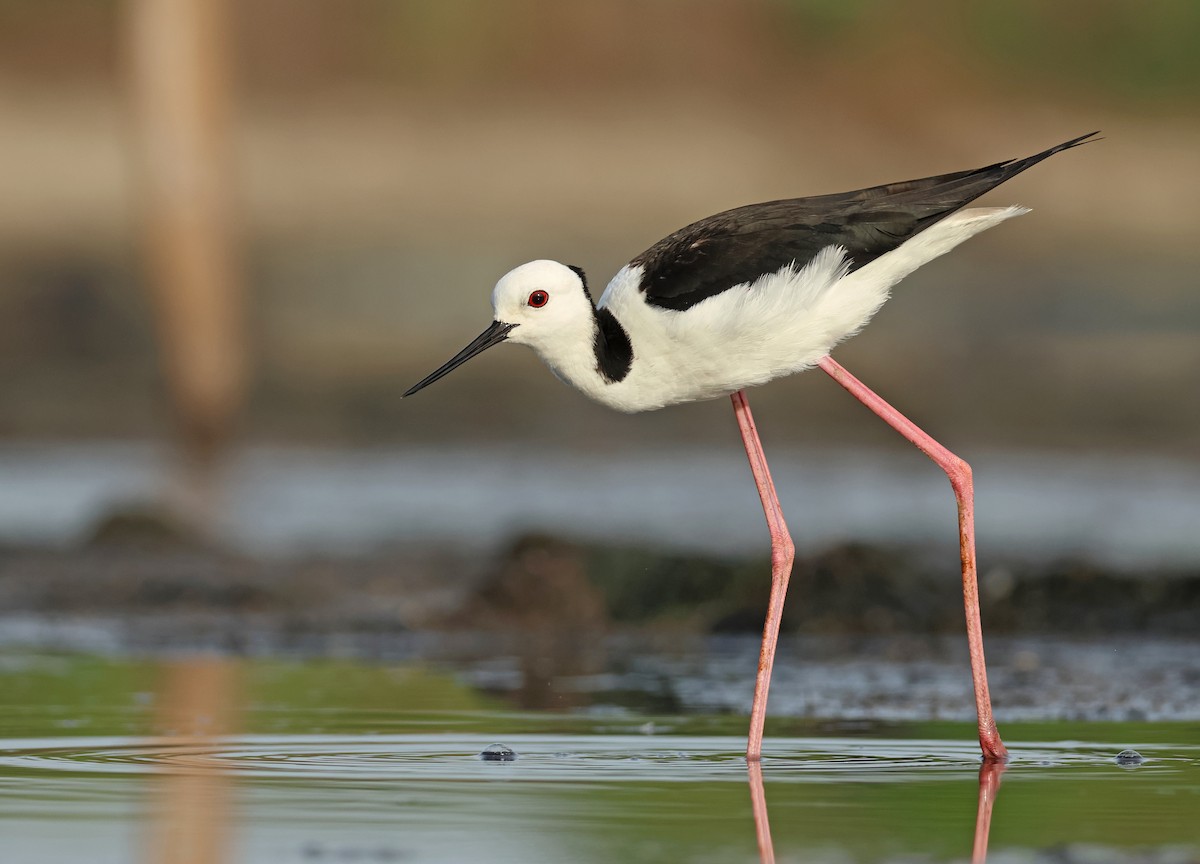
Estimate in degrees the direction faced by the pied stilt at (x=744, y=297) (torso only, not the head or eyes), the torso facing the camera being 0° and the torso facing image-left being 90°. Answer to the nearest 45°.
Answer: approximately 90°
